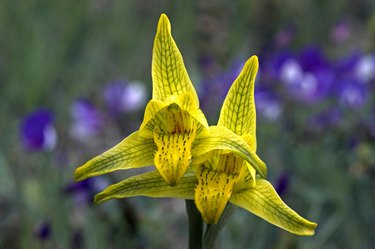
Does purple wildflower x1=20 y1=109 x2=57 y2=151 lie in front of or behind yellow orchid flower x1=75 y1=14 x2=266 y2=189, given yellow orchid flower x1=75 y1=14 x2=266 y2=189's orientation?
behind

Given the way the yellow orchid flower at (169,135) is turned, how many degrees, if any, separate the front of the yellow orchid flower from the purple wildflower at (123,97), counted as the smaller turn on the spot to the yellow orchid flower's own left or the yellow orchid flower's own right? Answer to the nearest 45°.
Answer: approximately 180°

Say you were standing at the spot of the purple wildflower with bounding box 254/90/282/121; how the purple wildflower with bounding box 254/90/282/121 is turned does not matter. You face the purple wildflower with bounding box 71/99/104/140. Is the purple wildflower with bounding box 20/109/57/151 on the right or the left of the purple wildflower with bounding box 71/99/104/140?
left

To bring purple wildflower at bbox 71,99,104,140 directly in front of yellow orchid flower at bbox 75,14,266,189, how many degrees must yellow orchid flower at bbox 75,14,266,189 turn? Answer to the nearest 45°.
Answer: approximately 180°

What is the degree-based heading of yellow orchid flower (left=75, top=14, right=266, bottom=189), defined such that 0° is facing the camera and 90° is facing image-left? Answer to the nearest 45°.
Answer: approximately 0°

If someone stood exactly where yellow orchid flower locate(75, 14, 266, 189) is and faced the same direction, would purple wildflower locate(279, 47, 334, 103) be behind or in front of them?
behind

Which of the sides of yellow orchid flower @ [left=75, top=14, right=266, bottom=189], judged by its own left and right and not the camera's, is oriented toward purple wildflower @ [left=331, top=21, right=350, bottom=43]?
back

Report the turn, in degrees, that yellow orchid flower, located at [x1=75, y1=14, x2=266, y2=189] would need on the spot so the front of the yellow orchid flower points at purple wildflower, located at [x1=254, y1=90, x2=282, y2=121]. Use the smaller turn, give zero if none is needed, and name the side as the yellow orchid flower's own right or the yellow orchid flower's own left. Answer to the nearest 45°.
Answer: approximately 180°

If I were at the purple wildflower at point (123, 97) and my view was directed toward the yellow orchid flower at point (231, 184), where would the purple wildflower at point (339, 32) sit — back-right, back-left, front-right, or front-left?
back-left

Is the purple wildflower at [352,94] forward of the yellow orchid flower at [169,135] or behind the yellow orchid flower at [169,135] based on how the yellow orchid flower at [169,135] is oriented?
behind
